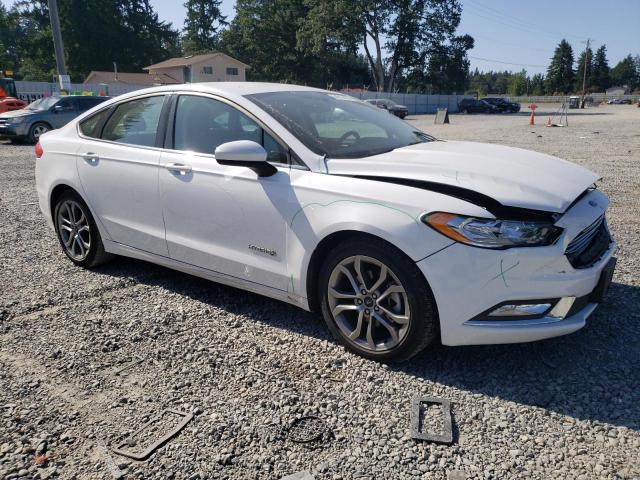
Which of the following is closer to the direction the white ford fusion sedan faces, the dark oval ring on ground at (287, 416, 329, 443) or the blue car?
the dark oval ring on ground

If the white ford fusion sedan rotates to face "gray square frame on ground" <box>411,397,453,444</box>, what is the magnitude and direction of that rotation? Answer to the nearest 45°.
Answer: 0° — it already faces it

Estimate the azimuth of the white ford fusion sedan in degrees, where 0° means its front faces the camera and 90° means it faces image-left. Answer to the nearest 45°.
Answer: approximately 315°

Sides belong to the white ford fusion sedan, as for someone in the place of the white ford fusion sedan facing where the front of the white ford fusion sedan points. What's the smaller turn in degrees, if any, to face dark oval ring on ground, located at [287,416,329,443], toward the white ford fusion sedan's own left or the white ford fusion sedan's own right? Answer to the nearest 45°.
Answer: approximately 45° to the white ford fusion sedan's own right

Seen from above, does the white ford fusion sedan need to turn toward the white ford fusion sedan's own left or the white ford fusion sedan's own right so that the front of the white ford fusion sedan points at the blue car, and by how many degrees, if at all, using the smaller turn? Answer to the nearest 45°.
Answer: approximately 180°

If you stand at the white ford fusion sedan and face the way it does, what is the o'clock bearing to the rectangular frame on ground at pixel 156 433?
The rectangular frame on ground is roughly at 3 o'clock from the white ford fusion sedan.

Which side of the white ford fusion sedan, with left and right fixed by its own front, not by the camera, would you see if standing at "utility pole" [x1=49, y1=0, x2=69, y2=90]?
back

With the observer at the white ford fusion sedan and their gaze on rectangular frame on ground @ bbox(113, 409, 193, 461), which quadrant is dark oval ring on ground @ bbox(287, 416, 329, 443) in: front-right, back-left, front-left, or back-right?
front-left
